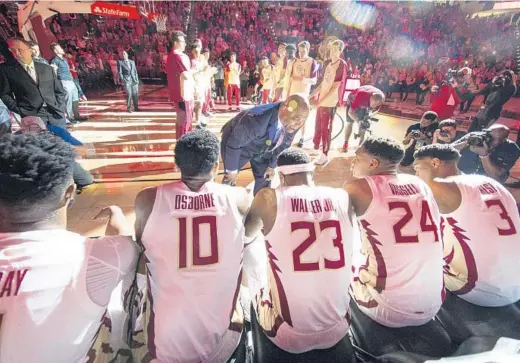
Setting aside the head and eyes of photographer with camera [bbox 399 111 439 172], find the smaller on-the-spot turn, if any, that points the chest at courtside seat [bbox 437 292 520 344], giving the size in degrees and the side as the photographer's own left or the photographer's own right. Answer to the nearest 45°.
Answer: approximately 45° to the photographer's own left

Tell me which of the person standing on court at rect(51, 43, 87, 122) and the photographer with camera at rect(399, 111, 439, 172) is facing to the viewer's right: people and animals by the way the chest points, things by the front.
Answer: the person standing on court

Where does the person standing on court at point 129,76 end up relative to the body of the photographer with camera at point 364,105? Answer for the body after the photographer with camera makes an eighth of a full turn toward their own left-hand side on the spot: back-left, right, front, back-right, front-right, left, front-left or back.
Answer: back

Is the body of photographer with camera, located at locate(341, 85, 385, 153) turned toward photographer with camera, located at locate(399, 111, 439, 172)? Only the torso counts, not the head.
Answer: yes

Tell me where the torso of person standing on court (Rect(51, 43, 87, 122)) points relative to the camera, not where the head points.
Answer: to the viewer's right

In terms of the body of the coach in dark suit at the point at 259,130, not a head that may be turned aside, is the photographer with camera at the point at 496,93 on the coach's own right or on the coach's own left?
on the coach's own left

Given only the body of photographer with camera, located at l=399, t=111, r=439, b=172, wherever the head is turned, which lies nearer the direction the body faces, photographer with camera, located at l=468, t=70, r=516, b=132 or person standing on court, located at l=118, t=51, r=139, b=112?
the person standing on court

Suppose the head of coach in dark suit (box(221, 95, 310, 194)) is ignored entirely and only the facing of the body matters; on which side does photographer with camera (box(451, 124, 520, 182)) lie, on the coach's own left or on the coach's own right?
on the coach's own left
